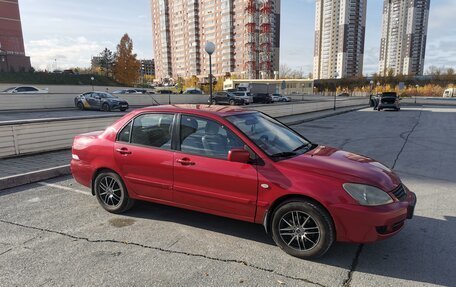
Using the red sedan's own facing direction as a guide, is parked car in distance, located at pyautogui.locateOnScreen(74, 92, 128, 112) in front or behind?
behind

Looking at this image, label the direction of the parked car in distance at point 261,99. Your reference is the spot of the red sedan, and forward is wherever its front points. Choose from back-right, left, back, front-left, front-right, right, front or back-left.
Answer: back-left

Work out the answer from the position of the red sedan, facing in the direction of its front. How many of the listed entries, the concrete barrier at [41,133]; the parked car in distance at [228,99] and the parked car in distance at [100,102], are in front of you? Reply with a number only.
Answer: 0

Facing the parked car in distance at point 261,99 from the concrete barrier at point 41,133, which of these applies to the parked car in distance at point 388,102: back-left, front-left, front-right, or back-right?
front-right

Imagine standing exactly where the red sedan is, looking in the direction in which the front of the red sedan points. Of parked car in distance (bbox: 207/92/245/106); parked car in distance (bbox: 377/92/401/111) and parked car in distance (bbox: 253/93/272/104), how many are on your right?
0

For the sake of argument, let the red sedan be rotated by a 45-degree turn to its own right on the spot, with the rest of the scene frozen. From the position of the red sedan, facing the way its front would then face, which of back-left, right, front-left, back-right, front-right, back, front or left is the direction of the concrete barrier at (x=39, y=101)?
back-right

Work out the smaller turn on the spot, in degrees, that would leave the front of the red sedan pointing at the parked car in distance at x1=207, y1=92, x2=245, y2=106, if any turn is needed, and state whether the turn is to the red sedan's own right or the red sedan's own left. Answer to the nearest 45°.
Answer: approximately 135° to the red sedan's own left

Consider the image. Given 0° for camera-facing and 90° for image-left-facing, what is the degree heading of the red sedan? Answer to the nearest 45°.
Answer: approximately 315°
